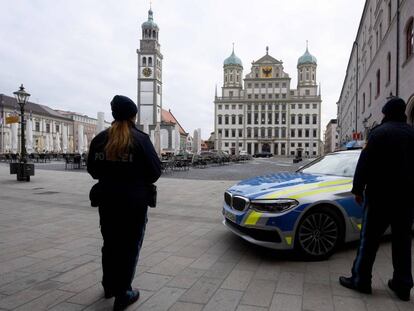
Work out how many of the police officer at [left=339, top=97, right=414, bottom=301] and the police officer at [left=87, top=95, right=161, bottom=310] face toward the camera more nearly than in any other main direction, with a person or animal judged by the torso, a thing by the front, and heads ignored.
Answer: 0

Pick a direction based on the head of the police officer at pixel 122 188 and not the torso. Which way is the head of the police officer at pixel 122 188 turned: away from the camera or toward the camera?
away from the camera

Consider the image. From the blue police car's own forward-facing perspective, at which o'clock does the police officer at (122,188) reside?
The police officer is roughly at 12 o'clock from the blue police car.

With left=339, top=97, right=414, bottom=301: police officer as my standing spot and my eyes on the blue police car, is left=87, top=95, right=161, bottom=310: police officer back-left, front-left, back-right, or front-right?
front-left

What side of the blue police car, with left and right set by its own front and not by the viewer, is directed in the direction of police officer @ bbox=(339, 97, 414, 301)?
left

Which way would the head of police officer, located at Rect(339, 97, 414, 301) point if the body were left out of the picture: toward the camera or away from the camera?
away from the camera

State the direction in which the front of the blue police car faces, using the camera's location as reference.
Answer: facing the viewer and to the left of the viewer

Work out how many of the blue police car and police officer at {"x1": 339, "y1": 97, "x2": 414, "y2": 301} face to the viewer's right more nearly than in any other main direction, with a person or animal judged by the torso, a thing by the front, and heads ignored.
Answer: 0

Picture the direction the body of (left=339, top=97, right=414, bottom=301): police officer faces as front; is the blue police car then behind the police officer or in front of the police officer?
in front

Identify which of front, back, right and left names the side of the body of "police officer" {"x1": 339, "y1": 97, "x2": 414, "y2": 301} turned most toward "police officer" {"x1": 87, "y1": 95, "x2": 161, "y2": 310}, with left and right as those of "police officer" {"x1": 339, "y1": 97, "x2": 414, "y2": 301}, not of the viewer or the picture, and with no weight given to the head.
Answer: left

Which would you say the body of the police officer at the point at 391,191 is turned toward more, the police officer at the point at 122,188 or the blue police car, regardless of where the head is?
the blue police car

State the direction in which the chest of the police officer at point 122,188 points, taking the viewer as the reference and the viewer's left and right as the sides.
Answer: facing away from the viewer and to the right of the viewer

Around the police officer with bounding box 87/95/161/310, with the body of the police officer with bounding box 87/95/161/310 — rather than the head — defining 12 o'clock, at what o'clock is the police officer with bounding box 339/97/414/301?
the police officer with bounding box 339/97/414/301 is roughly at 2 o'clock from the police officer with bounding box 87/95/161/310.
